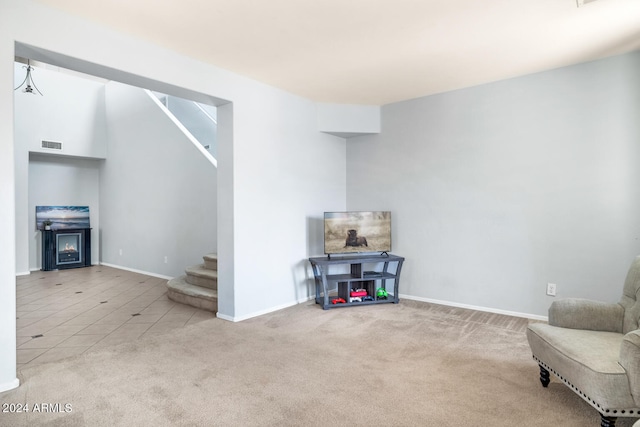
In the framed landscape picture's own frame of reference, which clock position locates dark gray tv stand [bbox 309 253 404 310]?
The dark gray tv stand is roughly at 11 o'clock from the framed landscape picture.

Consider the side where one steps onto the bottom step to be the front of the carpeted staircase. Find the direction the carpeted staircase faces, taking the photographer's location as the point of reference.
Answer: facing the viewer and to the left of the viewer

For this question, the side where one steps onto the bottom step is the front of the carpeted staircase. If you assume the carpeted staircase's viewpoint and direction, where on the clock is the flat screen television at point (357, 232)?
The flat screen television is roughly at 8 o'clock from the carpeted staircase.

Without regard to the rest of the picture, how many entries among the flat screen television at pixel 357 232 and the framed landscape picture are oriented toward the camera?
2

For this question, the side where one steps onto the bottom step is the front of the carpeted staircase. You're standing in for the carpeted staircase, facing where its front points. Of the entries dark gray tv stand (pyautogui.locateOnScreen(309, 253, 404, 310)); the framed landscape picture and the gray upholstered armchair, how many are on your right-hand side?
1

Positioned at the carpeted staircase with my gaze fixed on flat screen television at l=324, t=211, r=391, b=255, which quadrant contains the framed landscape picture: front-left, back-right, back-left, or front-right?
back-left

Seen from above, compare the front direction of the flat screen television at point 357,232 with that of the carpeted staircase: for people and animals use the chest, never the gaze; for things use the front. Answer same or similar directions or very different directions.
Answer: same or similar directions

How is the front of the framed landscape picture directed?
toward the camera

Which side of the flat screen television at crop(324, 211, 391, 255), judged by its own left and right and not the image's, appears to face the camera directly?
front

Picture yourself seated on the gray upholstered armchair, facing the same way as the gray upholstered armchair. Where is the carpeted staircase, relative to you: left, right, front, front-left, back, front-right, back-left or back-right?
front-right

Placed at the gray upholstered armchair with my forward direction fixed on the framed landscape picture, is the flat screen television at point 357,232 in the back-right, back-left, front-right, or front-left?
front-right

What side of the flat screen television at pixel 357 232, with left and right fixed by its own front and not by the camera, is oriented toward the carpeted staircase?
right

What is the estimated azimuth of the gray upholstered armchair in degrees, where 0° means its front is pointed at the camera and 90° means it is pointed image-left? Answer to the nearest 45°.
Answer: approximately 45°

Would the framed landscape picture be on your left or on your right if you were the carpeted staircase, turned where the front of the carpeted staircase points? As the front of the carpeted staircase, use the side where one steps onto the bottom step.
on your right
